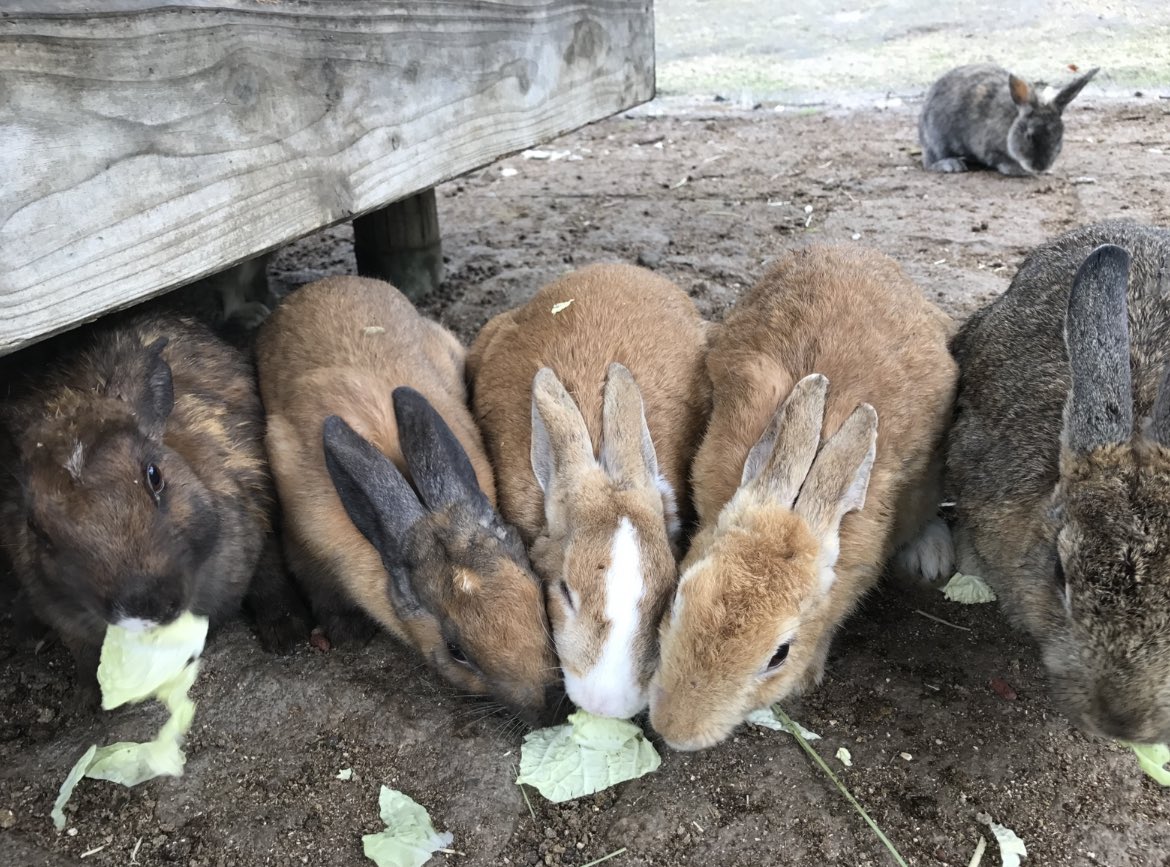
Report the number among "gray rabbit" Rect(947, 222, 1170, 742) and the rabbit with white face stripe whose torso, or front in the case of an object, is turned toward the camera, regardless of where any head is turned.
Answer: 2

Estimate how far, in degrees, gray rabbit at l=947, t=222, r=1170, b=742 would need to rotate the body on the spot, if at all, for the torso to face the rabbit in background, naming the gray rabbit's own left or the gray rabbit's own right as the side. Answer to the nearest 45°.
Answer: approximately 180°

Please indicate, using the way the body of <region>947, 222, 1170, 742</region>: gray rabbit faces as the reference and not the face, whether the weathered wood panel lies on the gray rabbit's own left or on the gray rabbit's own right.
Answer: on the gray rabbit's own right

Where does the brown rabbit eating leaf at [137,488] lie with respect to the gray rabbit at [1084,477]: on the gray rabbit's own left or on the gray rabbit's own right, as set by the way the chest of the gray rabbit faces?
on the gray rabbit's own right

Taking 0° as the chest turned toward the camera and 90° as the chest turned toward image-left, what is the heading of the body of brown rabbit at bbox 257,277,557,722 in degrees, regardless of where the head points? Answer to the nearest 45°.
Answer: approximately 315°

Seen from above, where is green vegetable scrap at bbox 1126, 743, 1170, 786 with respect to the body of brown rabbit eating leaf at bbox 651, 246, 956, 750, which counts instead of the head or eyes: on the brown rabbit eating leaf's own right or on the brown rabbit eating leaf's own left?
on the brown rabbit eating leaf's own left

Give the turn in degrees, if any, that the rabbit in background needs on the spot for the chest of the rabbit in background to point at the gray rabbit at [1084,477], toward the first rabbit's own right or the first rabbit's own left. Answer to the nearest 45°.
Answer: approximately 45° to the first rabbit's own right
